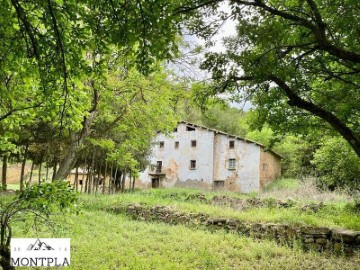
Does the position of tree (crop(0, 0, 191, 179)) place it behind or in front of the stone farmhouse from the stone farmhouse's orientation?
in front

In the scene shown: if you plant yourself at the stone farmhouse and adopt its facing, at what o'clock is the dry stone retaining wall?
The dry stone retaining wall is roughly at 12 o'clock from the stone farmhouse.

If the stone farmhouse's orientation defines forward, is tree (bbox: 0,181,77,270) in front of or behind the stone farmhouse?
in front

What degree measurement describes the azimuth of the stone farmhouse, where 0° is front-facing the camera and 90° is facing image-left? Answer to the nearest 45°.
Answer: approximately 0°
